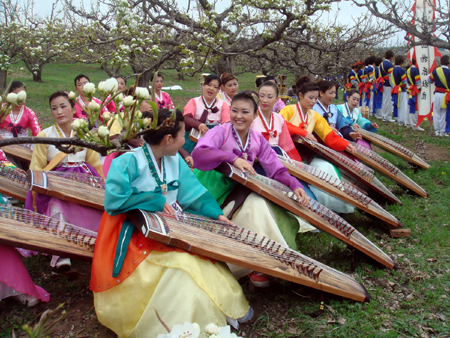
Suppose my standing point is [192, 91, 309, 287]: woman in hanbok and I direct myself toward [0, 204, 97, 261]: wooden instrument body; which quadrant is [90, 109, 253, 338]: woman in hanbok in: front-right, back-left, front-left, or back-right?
front-left

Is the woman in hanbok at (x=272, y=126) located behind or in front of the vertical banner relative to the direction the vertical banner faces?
in front

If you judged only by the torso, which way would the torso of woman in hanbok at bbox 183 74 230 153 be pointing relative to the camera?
toward the camera

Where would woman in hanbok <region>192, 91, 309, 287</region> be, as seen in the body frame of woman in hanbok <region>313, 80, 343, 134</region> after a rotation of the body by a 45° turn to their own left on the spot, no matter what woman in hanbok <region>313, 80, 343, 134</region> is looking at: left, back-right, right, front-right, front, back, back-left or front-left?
right

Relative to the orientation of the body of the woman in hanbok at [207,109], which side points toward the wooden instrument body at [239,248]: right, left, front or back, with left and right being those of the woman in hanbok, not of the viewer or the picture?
front

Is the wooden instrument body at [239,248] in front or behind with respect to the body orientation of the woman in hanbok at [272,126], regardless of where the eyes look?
in front

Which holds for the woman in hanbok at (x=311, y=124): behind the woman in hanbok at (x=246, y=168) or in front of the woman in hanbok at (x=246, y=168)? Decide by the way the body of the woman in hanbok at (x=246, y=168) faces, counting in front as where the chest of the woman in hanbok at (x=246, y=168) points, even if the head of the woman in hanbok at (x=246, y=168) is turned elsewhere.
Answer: behind

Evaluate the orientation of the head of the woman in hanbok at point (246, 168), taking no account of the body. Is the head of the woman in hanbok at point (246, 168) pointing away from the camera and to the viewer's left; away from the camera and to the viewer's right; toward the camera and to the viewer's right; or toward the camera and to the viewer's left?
toward the camera and to the viewer's left

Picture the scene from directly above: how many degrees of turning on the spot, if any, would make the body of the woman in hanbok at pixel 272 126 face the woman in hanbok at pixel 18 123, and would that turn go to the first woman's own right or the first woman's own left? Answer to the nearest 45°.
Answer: approximately 90° to the first woman's own right

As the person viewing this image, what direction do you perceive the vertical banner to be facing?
facing the viewer

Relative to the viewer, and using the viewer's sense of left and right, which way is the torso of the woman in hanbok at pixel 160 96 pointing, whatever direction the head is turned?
facing the viewer and to the right of the viewer

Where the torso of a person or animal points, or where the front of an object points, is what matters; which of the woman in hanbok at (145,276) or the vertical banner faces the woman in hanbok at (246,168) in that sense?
the vertical banner

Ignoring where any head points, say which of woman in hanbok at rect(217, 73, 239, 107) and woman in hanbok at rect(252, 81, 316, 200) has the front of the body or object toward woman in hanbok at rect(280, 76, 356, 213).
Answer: woman in hanbok at rect(217, 73, 239, 107)

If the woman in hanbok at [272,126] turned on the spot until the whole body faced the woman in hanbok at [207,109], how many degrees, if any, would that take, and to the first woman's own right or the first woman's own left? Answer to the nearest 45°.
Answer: approximately 135° to the first woman's own right

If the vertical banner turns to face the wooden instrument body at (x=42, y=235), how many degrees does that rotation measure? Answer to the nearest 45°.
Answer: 0° — it already faces it

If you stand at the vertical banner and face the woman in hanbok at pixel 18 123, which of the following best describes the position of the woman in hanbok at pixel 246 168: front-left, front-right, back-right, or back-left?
front-left

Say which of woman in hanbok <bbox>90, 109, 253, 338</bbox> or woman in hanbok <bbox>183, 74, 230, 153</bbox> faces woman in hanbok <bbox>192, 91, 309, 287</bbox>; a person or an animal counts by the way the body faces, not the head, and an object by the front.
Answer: woman in hanbok <bbox>183, 74, 230, 153</bbox>
